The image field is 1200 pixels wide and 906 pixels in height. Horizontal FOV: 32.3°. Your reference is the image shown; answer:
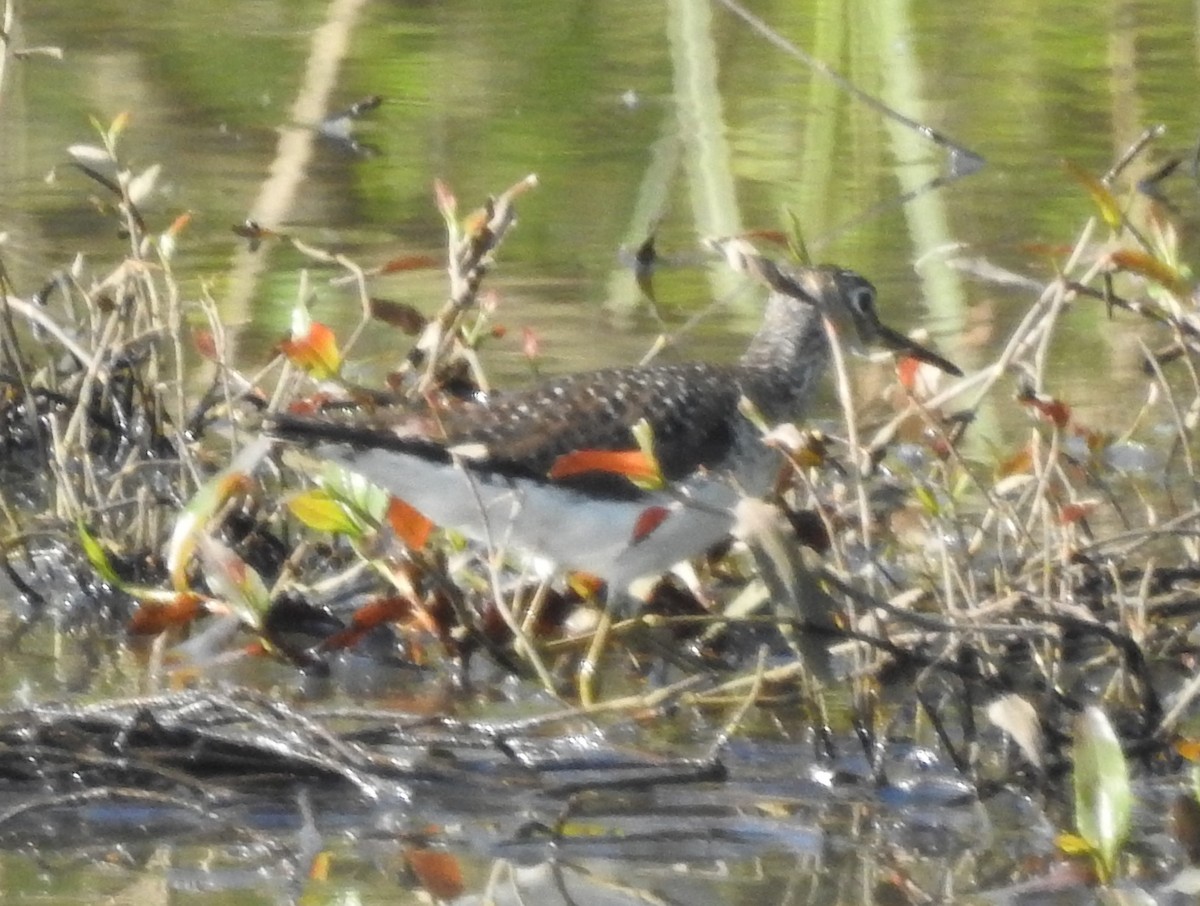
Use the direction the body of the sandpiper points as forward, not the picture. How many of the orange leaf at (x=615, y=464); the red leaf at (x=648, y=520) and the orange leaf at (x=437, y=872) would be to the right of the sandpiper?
3

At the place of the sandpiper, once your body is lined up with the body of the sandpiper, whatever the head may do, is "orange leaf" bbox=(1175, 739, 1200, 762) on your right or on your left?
on your right

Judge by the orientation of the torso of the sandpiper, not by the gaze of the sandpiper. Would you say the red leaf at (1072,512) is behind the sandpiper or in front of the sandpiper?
in front

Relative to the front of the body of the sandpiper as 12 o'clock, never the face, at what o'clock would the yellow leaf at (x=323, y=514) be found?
The yellow leaf is roughly at 5 o'clock from the sandpiper.

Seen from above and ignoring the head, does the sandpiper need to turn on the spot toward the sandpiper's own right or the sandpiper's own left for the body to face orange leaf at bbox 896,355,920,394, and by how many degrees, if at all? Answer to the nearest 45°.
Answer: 0° — it already faces it

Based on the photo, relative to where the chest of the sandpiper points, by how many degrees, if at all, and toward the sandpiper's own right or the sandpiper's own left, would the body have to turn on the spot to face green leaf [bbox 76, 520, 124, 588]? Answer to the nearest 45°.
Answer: approximately 180°

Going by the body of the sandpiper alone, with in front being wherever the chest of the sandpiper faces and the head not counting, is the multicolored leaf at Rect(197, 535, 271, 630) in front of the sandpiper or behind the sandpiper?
behind

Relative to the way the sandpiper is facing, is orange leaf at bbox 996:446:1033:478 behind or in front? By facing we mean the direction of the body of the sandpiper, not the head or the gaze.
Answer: in front

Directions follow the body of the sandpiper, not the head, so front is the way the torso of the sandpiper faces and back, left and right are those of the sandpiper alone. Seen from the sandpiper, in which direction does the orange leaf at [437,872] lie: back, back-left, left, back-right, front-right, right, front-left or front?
right

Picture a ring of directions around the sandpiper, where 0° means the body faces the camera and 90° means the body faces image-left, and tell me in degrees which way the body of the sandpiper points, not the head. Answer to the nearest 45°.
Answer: approximately 270°
